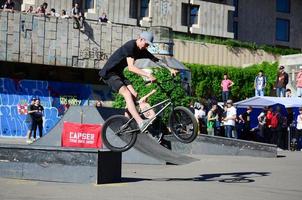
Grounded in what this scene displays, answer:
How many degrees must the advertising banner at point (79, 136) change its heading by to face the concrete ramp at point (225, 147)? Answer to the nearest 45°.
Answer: approximately 135° to its left

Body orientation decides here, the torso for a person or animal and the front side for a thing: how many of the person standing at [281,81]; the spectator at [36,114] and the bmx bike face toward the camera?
2

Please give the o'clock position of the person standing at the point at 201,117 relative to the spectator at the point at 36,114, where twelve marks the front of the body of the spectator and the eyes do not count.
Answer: The person standing is roughly at 9 o'clock from the spectator.

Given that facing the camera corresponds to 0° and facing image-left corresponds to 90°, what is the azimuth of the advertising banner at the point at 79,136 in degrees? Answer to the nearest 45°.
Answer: approximately 0°

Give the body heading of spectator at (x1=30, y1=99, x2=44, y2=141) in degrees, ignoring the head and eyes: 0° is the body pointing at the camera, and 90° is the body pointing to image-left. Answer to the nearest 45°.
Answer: approximately 0°

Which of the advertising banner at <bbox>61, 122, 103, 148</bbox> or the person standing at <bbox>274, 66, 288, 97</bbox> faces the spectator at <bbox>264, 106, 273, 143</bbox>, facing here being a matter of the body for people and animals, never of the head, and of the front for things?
the person standing

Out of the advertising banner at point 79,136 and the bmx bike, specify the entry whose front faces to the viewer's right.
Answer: the bmx bike

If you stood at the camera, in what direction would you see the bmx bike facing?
facing to the right of the viewer

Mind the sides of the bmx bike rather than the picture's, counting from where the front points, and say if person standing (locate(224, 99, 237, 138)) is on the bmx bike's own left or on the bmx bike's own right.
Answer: on the bmx bike's own left

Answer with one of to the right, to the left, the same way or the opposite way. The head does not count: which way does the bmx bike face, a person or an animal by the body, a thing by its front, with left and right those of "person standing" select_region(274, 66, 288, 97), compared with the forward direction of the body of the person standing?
to the left

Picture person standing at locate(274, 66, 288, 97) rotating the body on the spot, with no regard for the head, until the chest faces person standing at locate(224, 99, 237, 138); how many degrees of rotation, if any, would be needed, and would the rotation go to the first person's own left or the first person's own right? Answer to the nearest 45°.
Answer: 0° — they already face them
